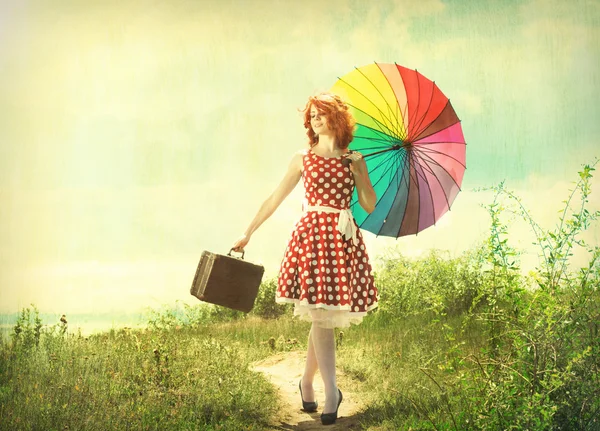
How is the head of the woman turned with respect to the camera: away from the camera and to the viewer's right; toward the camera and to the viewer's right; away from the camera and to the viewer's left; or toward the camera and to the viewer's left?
toward the camera and to the viewer's left

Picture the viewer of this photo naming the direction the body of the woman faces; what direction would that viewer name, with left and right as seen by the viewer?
facing the viewer
